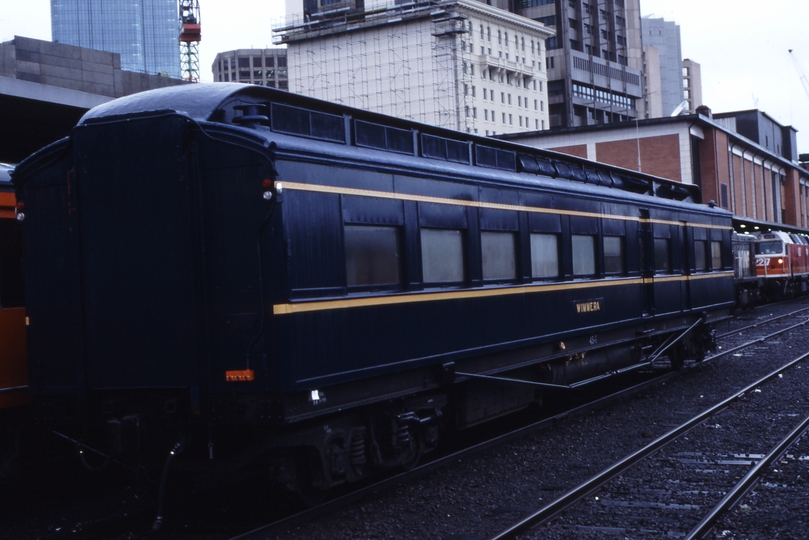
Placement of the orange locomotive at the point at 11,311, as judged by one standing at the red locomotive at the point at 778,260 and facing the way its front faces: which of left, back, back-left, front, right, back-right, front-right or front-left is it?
front-left

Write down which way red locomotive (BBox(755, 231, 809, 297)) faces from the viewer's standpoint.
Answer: facing the viewer and to the left of the viewer

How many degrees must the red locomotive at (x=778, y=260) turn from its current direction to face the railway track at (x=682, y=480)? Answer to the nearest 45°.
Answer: approximately 45° to its left

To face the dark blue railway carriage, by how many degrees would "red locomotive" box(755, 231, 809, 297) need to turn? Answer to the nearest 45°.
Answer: approximately 45° to its left
